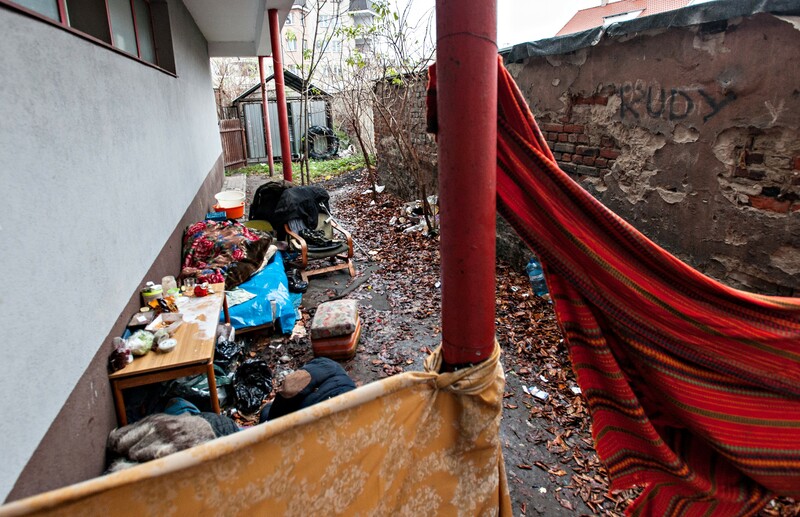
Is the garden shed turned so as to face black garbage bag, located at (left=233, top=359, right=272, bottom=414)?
yes

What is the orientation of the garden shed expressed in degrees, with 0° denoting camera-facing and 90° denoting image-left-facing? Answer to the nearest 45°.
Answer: approximately 0°

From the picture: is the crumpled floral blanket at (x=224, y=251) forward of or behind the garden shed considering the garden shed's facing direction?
forward

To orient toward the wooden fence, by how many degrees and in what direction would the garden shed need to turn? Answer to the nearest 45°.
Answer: approximately 45° to its right

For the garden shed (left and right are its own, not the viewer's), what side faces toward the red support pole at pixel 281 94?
front

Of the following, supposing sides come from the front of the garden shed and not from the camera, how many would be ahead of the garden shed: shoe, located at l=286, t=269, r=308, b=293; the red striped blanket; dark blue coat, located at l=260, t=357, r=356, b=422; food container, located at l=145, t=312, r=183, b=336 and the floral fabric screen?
5

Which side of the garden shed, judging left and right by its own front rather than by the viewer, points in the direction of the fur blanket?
front

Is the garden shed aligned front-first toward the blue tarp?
yes

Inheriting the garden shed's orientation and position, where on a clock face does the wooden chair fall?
The wooden chair is roughly at 12 o'clock from the garden shed.

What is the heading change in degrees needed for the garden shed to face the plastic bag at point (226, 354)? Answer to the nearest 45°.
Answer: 0° — it already faces it
